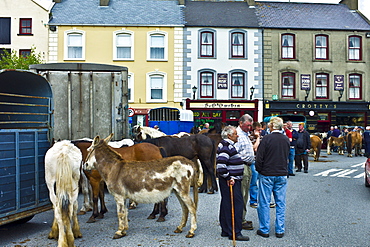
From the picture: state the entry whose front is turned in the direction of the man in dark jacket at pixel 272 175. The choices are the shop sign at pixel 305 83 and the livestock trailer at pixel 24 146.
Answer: the shop sign

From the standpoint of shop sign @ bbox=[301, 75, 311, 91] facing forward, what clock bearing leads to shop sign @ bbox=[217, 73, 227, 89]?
shop sign @ bbox=[217, 73, 227, 89] is roughly at 2 o'clock from shop sign @ bbox=[301, 75, 311, 91].

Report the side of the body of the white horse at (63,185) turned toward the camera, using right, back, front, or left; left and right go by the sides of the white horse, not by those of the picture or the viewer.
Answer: back

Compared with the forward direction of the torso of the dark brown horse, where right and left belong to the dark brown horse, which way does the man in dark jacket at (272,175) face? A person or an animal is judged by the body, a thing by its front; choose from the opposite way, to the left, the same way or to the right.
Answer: to the right

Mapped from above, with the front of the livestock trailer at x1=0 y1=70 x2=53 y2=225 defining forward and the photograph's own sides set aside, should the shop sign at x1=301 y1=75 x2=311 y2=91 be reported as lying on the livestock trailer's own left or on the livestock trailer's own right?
on the livestock trailer's own right

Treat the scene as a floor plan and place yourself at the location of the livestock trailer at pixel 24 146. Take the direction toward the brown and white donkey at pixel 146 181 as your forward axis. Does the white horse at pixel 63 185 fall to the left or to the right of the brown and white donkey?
right

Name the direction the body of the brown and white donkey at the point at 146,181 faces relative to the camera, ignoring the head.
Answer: to the viewer's left

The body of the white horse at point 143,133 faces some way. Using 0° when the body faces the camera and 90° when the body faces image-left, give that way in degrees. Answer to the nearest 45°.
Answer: approximately 90°
